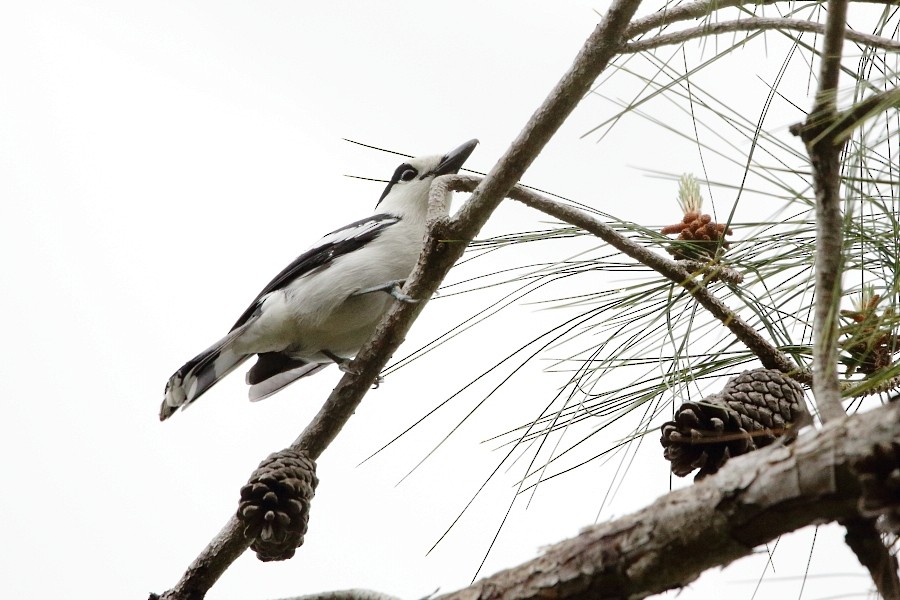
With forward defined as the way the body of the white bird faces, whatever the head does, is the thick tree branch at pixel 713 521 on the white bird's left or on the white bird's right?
on the white bird's right

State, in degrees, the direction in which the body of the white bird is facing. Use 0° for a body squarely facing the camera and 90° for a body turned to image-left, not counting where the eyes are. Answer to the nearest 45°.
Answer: approximately 270°

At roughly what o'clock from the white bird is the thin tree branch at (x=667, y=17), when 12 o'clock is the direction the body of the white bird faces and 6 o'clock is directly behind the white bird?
The thin tree branch is roughly at 12 o'clock from the white bird.

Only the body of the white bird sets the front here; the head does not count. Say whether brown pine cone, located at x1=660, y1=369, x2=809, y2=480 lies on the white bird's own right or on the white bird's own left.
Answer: on the white bird's own right

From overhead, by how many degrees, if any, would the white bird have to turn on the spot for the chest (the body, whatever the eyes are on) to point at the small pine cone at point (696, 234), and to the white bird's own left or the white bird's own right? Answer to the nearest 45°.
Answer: approximately 45° to the white bird's own right

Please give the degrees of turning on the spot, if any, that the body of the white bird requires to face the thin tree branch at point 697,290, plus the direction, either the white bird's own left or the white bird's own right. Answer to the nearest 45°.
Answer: approximately 45° to the white bird's own right
